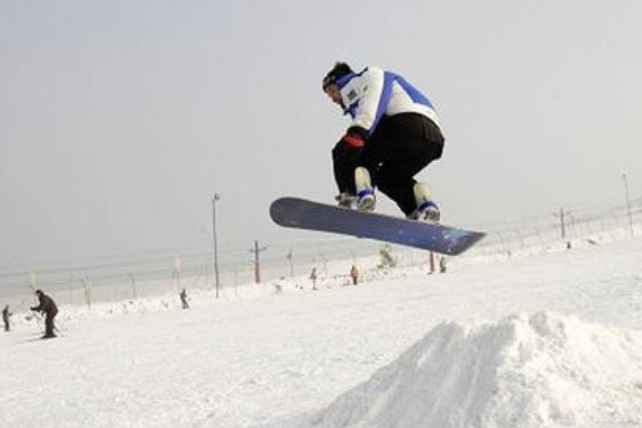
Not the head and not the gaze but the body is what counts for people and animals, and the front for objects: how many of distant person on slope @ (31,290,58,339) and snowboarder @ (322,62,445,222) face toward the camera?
0

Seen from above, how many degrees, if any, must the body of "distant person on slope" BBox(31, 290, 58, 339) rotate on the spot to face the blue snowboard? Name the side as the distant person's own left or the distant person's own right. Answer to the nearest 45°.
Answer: approximately 90° to the distant person's own left

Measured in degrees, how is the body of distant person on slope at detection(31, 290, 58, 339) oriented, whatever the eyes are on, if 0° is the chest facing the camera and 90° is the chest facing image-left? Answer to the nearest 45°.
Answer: approximately 90°

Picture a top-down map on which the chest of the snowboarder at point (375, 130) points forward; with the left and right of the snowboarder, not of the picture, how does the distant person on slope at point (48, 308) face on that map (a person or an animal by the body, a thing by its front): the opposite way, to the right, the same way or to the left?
the same way

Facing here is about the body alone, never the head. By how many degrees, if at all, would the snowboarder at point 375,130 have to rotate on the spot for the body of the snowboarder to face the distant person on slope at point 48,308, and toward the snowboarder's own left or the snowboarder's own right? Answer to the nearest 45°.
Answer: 0° — they already face them

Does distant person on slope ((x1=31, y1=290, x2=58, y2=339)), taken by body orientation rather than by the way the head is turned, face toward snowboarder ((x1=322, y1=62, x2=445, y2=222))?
no

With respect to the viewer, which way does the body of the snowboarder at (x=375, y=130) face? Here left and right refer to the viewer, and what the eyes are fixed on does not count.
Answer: facing away from the viewer and to the left of the viewer
